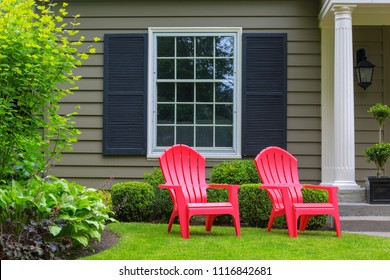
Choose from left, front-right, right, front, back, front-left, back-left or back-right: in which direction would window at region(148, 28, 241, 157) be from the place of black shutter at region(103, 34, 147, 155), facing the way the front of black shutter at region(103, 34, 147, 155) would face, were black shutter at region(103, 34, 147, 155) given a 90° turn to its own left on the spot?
front

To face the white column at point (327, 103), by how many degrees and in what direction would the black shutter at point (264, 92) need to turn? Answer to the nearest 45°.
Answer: approximately 90° to its left

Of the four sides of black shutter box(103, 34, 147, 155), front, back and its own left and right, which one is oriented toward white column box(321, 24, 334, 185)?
left

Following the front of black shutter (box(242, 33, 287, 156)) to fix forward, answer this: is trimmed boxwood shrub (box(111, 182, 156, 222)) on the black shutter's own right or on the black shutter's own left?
on the black shutter's own right

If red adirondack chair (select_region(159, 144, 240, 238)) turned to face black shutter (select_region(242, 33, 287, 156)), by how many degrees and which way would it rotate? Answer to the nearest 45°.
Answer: approximately 90° to its left

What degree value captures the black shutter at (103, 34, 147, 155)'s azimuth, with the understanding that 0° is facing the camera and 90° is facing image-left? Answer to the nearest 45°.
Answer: approximately 0°

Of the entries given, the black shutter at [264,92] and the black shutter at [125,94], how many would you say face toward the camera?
2

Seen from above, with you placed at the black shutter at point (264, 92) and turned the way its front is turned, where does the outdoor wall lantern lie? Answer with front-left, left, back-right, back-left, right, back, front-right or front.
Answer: left

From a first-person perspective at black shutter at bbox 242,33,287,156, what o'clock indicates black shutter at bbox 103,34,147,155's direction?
black shutter at bbox 103,34,147,155 is roughly at 3 o'clock from black shutter at bbox 242,33,287,156.
